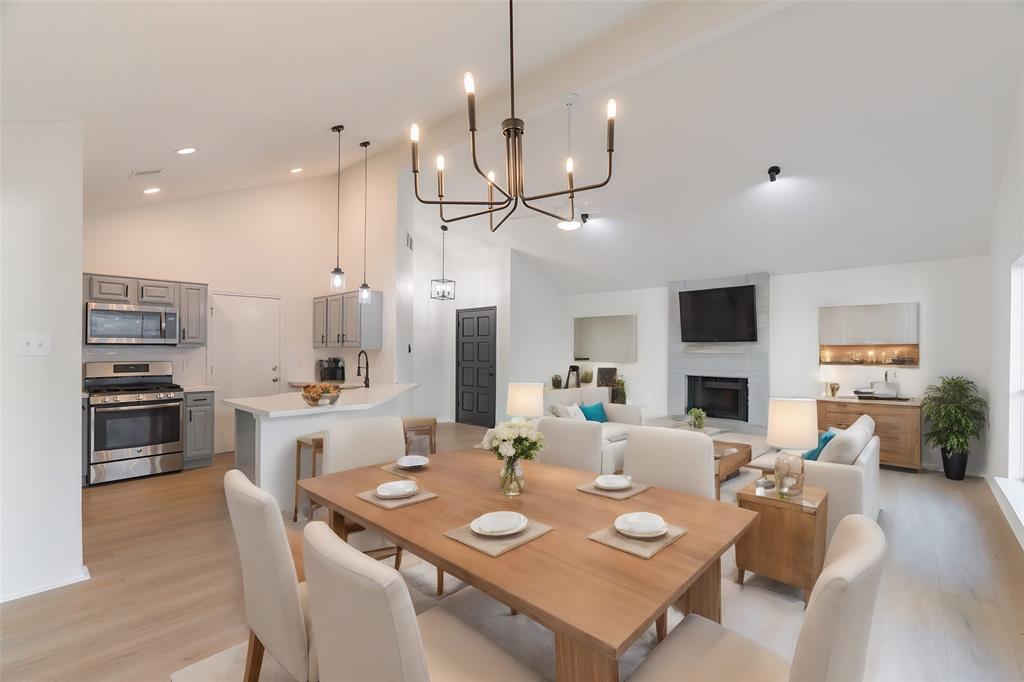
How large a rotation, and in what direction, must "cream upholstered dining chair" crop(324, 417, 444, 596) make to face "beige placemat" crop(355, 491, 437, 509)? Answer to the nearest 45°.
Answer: approximately 45° to its right

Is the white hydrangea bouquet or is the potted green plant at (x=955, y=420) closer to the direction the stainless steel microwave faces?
the white hydrangea bouquet

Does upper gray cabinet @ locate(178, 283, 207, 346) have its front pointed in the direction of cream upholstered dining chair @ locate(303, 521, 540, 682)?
yes

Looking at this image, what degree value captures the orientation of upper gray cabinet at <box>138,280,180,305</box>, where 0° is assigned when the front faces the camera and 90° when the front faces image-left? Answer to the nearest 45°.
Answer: approximately 0°

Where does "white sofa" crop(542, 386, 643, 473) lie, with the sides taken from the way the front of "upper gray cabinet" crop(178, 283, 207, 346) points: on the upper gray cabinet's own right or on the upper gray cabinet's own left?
on the upper gray cabinet's own left

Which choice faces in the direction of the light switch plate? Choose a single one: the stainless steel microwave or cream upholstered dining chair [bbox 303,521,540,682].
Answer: the stainless steel microwave

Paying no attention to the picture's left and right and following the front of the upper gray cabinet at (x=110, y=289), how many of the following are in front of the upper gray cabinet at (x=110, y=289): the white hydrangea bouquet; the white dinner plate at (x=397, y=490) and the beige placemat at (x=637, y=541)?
3

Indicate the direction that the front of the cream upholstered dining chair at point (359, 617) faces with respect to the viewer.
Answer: facing away from the viewer and to the right of the viewer

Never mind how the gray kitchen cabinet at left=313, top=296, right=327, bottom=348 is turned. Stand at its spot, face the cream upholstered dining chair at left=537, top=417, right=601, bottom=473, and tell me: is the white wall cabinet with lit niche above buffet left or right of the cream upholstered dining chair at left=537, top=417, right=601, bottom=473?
left

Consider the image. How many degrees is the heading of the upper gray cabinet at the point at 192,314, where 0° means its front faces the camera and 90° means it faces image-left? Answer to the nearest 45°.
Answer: approximately 0°

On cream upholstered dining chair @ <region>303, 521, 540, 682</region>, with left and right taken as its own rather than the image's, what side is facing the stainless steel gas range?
left

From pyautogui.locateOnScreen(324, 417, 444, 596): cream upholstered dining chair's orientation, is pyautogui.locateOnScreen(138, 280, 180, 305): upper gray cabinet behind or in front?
behind

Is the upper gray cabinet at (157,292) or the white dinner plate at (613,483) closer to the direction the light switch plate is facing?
the white dinner plate

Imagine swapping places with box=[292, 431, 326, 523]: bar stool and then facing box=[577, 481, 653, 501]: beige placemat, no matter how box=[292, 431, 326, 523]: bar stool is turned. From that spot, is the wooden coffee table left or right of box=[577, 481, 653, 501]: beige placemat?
left
